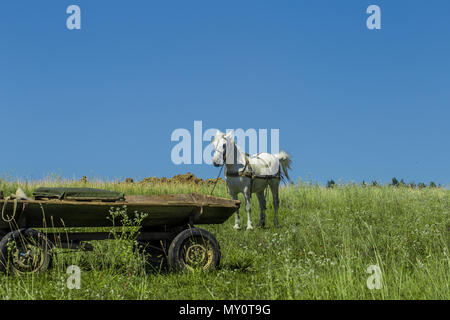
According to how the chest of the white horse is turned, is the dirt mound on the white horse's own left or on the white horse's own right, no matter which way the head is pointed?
on the white horse's own right
